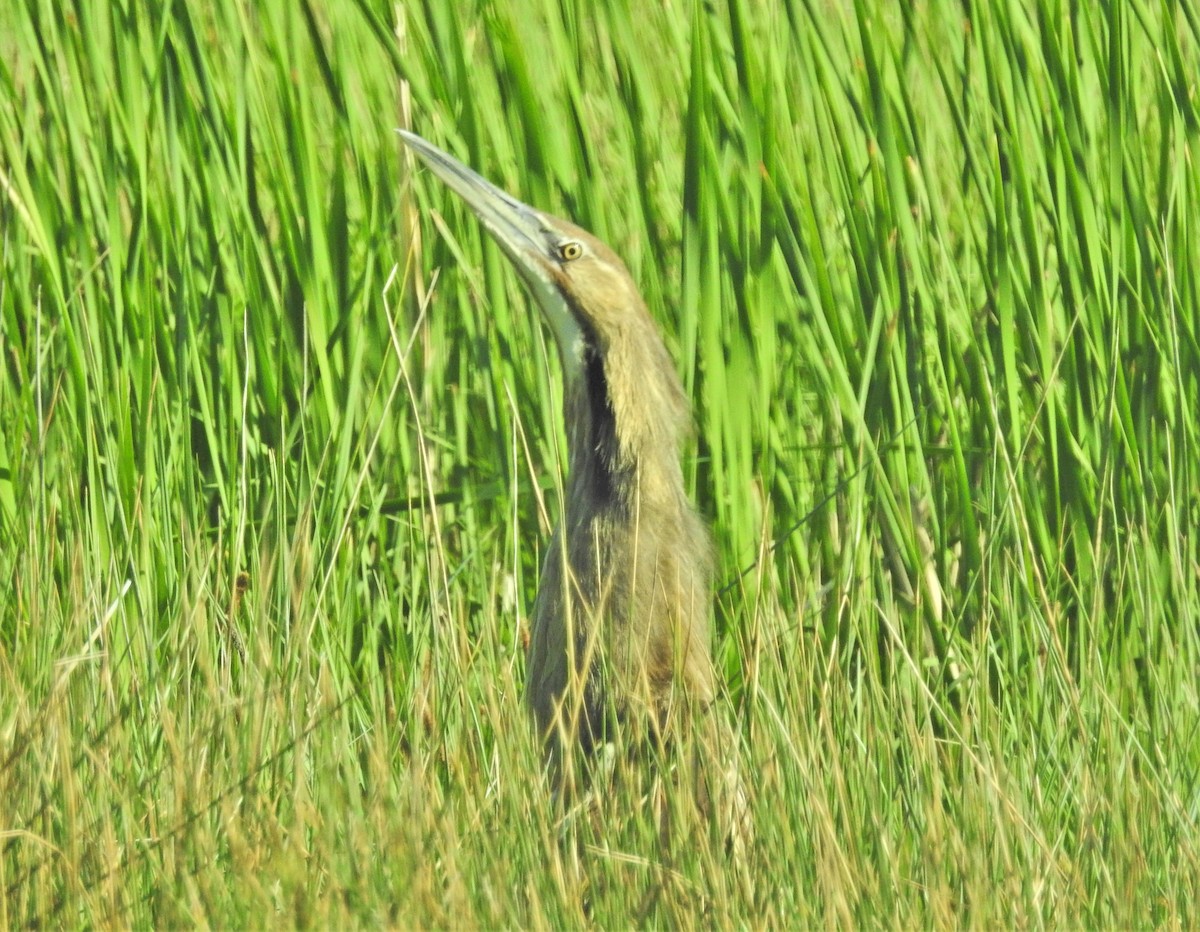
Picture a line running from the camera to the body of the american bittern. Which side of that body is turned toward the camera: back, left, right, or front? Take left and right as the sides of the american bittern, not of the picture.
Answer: left
